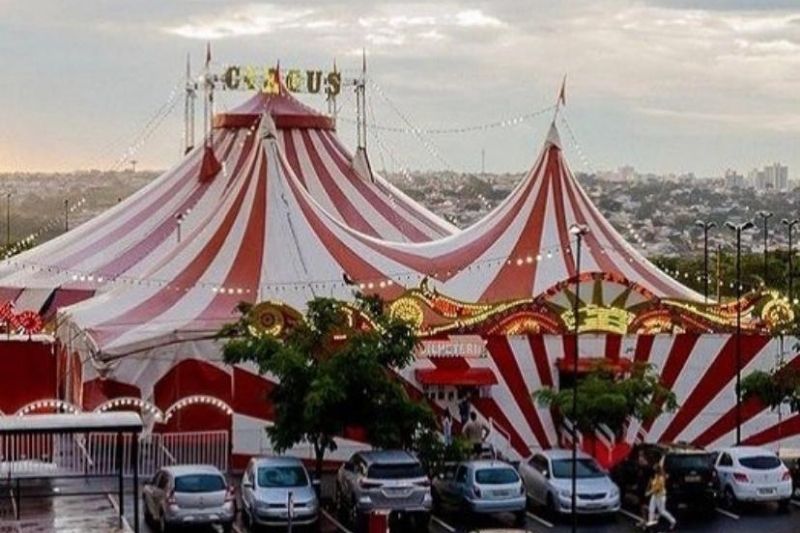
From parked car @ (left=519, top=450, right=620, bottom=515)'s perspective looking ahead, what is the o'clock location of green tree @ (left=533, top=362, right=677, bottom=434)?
The green tree is roughly at 8 o'clock from the parked car.

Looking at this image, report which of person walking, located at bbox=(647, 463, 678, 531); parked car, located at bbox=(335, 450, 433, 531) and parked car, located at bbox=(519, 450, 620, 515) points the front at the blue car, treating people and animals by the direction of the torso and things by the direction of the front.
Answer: the person walking

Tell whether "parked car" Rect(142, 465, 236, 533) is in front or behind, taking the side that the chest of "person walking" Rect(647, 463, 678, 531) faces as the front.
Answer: in front

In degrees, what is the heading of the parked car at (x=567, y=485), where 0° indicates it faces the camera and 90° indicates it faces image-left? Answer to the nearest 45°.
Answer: approximately 315°

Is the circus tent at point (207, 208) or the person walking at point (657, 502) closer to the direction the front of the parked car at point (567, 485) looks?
the person walking

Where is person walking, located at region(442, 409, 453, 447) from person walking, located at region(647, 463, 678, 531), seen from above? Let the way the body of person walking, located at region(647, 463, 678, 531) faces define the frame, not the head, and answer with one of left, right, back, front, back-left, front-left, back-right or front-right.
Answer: front-right

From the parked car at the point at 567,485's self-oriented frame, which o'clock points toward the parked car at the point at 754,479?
the parked car at the point at 754,479 is roughly at 10 o'clock from the parked car at the point at 567,485.

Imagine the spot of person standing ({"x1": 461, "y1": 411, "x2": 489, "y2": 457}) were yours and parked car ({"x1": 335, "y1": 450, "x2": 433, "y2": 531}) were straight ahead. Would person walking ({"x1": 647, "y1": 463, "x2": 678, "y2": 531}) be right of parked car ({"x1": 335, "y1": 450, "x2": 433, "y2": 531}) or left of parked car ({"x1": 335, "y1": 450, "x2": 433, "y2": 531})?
left
